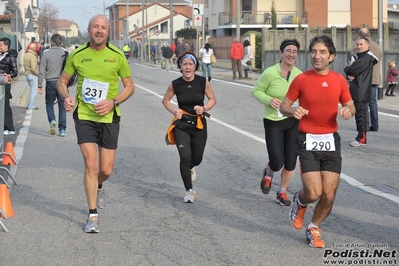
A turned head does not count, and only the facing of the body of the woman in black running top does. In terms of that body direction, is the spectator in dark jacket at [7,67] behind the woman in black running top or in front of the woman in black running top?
behind

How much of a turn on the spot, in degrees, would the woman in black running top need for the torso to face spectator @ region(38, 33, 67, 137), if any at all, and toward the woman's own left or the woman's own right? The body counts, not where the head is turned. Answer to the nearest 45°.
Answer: approximately 180°

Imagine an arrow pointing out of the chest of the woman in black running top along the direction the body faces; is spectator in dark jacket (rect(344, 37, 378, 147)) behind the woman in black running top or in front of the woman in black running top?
behind

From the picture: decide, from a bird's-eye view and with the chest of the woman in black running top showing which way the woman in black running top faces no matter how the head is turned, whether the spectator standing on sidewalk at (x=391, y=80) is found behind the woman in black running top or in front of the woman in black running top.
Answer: behind
